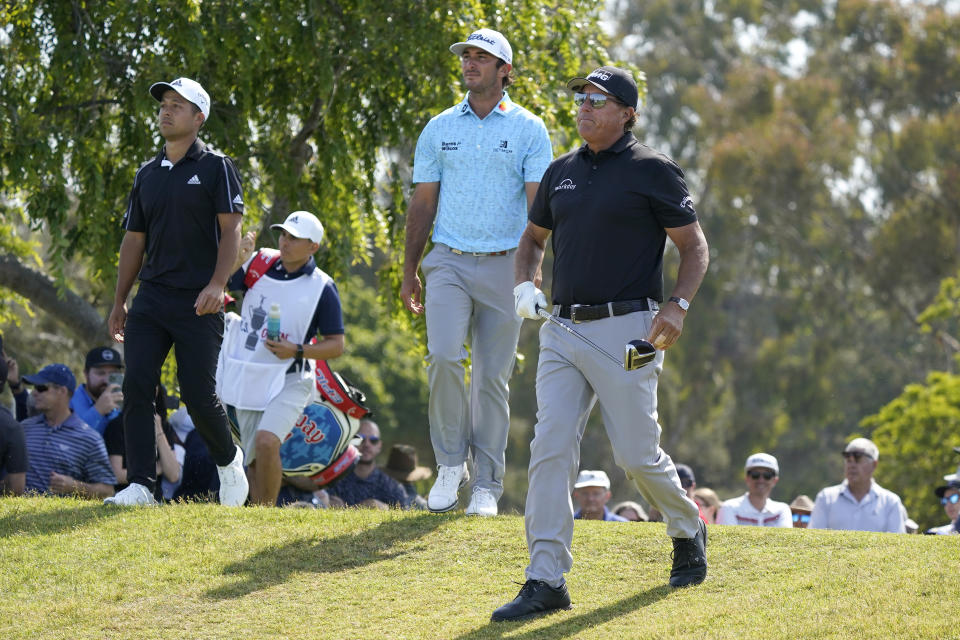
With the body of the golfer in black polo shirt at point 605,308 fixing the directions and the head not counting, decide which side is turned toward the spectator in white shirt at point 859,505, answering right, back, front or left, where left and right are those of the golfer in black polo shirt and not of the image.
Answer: back

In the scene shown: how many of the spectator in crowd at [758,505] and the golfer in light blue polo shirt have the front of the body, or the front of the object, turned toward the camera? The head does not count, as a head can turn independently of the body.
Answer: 2

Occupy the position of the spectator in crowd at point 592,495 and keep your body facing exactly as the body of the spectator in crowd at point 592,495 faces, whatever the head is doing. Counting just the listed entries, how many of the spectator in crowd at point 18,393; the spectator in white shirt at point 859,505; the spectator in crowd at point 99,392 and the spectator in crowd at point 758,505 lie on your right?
2

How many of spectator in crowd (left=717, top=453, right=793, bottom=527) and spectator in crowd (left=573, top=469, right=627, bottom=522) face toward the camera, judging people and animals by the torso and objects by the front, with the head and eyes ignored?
2

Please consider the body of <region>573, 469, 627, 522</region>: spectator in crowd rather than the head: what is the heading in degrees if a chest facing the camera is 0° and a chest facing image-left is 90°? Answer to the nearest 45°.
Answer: approximately 0°

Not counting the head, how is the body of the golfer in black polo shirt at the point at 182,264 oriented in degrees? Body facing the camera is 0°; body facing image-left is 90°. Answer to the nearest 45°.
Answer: approximately 45°

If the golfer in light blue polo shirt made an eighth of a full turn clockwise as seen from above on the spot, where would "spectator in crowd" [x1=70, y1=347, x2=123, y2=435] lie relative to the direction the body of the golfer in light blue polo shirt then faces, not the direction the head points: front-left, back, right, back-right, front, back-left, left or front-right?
right

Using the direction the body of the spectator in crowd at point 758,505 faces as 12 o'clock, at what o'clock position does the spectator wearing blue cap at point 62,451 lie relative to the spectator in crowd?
The spectator wearing blue cap is roughly at 2 o'clock from the spectator in crowd.
